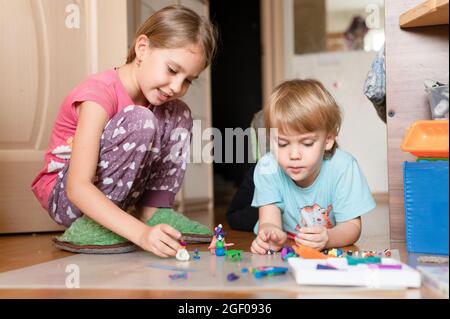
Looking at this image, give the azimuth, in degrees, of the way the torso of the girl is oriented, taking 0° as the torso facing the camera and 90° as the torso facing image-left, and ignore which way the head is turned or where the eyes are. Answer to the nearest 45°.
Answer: approximately 315°

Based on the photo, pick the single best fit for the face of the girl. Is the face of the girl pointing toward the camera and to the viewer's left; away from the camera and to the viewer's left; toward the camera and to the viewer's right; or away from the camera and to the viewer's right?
toward the camera and to the viewer's right
